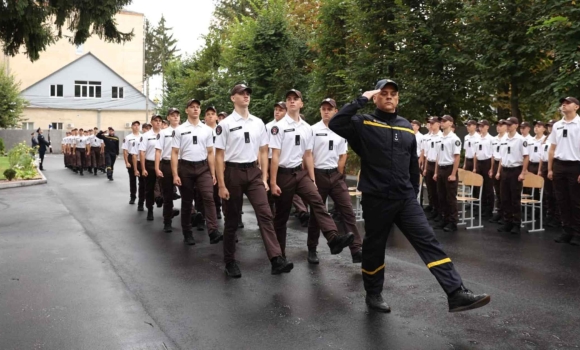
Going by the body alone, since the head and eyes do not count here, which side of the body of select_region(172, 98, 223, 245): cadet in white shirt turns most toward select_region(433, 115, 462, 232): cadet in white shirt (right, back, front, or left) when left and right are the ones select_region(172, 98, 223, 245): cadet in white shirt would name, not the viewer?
left

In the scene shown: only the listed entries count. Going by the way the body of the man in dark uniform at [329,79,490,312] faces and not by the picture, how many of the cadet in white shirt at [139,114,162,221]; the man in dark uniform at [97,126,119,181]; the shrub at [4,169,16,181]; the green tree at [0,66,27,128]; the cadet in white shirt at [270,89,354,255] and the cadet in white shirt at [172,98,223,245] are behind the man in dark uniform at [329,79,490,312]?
6

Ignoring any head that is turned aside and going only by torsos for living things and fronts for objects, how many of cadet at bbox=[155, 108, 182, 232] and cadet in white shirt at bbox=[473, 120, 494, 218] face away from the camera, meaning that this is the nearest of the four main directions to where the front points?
0

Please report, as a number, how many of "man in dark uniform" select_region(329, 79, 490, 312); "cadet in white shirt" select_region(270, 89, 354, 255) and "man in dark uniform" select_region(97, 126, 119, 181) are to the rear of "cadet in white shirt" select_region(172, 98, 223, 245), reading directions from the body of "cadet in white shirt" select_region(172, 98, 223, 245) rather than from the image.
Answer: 1

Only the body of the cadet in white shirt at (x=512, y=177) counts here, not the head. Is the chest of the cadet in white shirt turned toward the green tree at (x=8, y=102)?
no

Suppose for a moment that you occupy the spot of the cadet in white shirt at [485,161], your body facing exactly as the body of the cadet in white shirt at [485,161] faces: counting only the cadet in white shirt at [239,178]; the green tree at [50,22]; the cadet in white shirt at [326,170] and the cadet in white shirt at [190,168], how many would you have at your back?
0

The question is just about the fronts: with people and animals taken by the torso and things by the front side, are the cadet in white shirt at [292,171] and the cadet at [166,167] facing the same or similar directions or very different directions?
same or similar directions

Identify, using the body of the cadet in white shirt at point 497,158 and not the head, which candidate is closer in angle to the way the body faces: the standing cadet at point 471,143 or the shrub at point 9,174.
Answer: the shrub

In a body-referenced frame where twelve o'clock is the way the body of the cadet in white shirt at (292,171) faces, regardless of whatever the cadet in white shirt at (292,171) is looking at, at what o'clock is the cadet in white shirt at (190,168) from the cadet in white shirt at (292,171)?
the cadet in white shirt at (190,168) is roughly at 6 o'clock from the cadet in white shirt at (292,171).

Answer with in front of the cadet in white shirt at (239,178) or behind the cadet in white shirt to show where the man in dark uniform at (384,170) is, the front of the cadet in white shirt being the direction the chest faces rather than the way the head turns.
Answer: in front

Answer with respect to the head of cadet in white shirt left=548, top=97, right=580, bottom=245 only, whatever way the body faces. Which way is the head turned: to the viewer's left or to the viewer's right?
to the viewer's left

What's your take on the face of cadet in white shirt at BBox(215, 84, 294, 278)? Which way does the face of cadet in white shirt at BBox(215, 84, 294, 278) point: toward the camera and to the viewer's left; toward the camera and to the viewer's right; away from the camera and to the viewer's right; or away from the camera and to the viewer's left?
toward the camera and to the viewer's right

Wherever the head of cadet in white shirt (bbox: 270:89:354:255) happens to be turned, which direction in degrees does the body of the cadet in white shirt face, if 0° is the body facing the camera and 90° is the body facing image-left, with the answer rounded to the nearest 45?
approximately 315°

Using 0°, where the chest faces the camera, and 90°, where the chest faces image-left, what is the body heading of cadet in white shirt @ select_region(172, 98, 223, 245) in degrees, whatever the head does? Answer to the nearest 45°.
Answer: approximately 0°

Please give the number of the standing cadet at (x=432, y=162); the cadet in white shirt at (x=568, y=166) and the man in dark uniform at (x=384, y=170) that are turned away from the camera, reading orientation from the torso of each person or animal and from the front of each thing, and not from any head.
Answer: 0

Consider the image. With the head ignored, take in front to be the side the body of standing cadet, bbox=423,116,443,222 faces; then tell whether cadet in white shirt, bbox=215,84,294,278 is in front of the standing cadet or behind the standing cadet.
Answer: in front

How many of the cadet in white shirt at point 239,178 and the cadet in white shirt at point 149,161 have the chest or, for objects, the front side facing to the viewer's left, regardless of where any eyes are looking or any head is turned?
0
